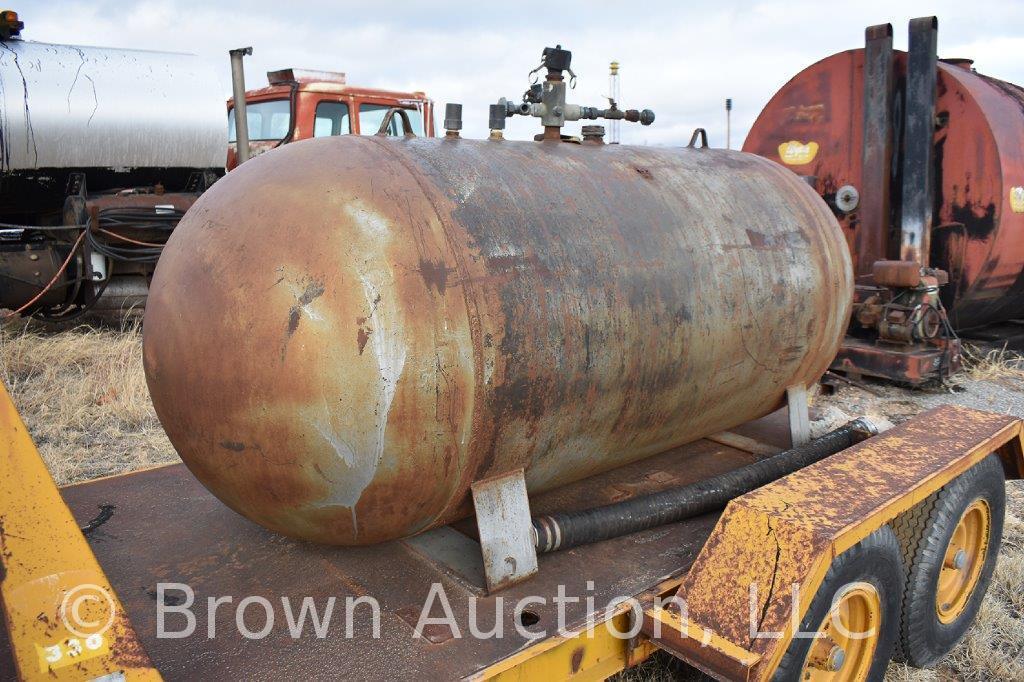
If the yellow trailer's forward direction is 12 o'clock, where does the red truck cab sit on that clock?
The red truck cab is roughly at 4 o'clock from the yellow trailer.

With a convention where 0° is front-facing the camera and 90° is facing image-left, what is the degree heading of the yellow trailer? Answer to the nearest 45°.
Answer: approximately 45°

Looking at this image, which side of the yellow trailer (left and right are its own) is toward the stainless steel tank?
right

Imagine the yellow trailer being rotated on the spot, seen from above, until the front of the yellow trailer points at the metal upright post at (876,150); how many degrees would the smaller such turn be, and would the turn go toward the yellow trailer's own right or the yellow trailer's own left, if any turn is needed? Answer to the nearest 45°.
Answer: approximately 180°

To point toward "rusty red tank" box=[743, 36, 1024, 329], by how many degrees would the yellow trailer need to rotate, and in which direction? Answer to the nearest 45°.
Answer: approximately 180°
